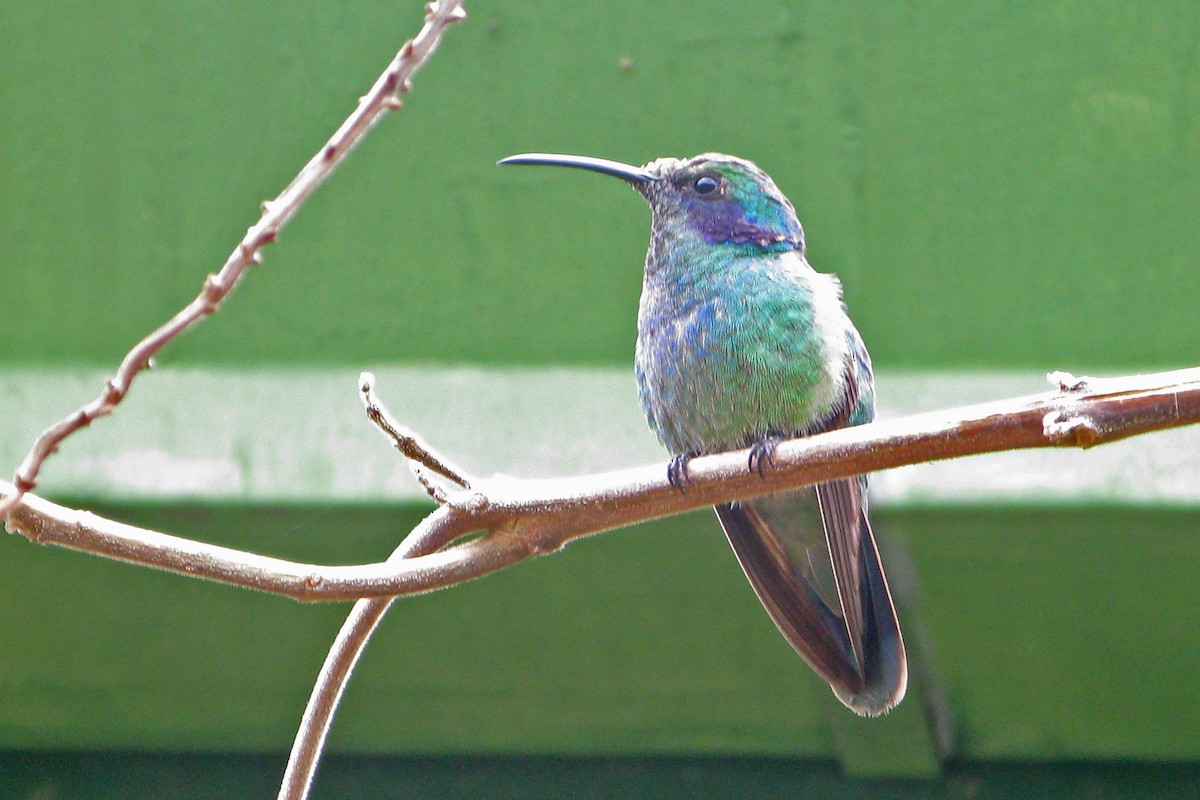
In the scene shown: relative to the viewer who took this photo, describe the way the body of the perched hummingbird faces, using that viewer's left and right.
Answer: facing the viewer and to the left of the viewer

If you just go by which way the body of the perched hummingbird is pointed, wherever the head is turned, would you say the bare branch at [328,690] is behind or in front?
in front

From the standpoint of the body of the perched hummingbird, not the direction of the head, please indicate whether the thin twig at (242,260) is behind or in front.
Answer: in front
